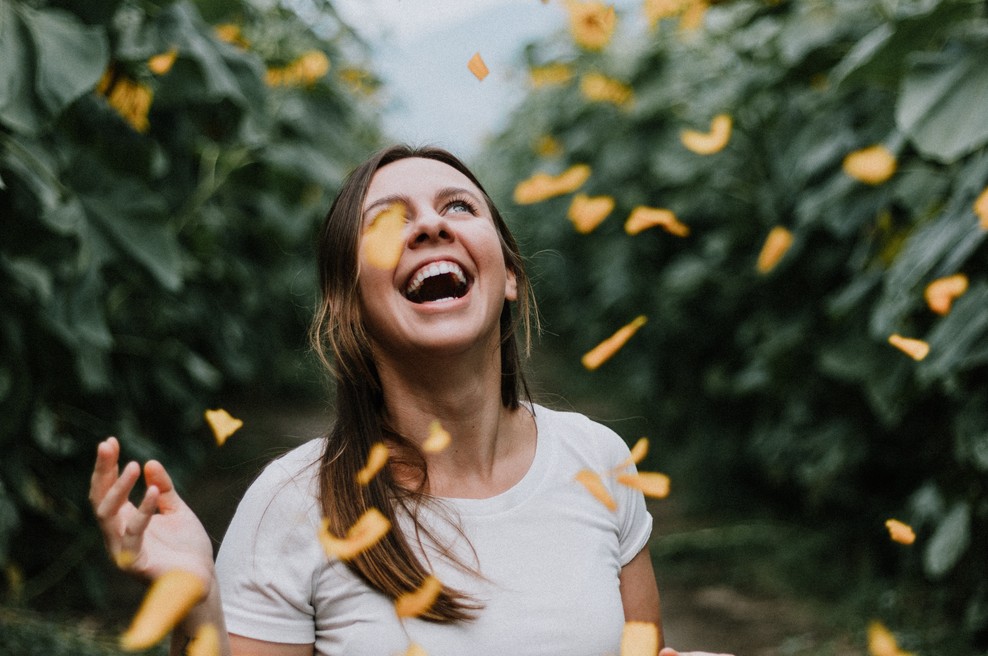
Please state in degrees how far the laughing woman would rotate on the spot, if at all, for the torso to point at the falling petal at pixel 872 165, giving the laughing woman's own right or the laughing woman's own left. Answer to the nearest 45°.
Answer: approximately 135° to the laughing woman's own left

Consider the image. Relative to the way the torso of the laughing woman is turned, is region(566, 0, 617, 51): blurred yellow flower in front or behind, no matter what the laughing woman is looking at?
behind

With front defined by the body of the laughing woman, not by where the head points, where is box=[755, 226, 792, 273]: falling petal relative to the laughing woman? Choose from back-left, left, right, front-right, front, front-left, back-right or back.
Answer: back-left

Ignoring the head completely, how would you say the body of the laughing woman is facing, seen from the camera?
toward the camera

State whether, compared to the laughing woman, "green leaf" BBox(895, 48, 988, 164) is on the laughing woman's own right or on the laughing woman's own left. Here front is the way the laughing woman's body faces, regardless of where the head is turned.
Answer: on the laughing woman's own left

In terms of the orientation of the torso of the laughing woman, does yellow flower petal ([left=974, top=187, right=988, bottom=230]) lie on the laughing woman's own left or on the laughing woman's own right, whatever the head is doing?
on the laughing woman's own left
